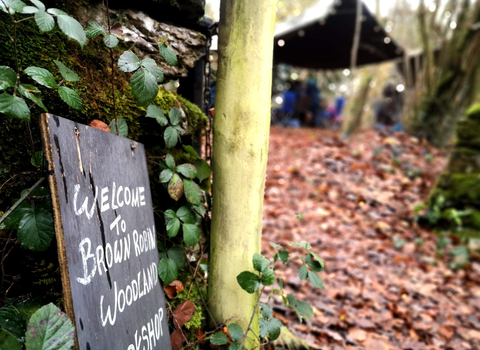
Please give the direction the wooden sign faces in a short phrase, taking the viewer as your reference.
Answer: facing the viewer and to the right of the viewer

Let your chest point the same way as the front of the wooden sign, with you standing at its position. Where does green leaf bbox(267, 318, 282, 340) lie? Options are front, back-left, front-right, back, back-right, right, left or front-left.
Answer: front-left
